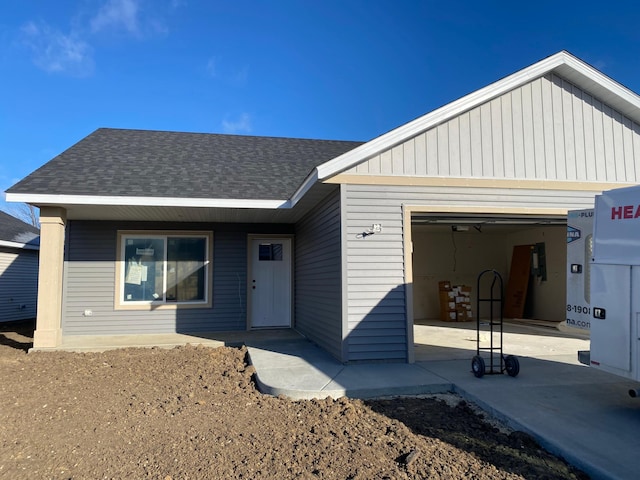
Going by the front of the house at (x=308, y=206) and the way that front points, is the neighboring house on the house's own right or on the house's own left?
on the house's own right

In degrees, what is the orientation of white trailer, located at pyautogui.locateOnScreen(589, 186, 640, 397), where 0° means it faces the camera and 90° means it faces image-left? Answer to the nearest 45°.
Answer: approximately 315°

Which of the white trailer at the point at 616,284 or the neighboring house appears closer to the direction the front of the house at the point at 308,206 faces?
the white trailer

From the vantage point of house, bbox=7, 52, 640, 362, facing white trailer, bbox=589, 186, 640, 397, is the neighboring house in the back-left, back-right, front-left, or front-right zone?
back-right

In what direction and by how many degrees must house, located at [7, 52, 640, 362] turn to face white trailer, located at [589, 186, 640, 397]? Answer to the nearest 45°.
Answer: approximately 45° to its left
